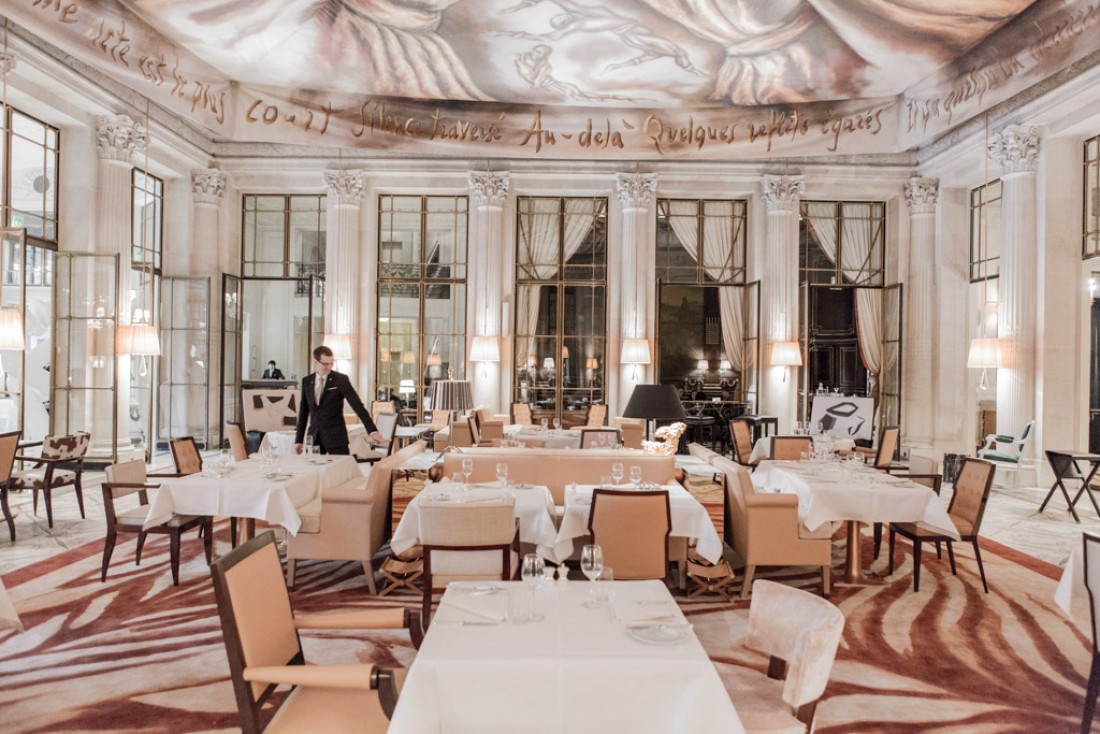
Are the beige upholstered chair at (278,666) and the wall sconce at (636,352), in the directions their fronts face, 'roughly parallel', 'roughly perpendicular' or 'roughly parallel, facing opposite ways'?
roughly perpendicular

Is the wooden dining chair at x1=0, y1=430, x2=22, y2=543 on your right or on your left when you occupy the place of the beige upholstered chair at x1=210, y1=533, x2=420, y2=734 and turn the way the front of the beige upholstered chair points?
on your left

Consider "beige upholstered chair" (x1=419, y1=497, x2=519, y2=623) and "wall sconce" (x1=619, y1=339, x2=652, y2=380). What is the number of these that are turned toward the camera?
1

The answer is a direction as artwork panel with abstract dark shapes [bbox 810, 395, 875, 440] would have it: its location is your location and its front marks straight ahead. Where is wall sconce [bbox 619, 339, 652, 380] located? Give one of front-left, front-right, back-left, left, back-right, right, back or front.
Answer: right

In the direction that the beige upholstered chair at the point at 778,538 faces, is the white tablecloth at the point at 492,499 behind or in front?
behind

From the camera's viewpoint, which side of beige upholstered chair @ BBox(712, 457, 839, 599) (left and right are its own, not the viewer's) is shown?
right

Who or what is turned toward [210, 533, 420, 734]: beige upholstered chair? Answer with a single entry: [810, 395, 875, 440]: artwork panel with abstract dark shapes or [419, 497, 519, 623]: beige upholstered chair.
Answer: the artwork panel with abstract dark shapes

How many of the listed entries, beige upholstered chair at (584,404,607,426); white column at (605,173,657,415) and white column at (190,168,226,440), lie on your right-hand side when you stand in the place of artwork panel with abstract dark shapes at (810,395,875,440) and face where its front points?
3

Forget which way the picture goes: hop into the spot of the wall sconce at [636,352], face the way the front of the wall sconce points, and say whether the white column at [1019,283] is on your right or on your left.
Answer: on your left

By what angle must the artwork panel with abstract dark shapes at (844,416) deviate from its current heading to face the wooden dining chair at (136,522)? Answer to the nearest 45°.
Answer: approximately 45° to its right

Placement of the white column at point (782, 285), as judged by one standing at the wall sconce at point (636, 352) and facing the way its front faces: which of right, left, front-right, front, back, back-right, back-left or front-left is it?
left

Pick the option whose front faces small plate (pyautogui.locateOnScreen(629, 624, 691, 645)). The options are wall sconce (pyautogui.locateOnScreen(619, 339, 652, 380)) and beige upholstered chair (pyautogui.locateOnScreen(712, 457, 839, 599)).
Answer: the wall sconce

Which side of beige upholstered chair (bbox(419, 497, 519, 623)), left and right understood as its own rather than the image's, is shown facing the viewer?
back

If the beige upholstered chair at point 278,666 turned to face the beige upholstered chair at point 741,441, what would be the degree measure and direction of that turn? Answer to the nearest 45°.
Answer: approximately 45° to its left

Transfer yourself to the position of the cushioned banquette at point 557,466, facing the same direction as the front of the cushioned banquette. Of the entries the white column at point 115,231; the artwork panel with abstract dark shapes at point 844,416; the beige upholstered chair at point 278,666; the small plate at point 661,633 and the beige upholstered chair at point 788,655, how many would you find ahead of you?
3
